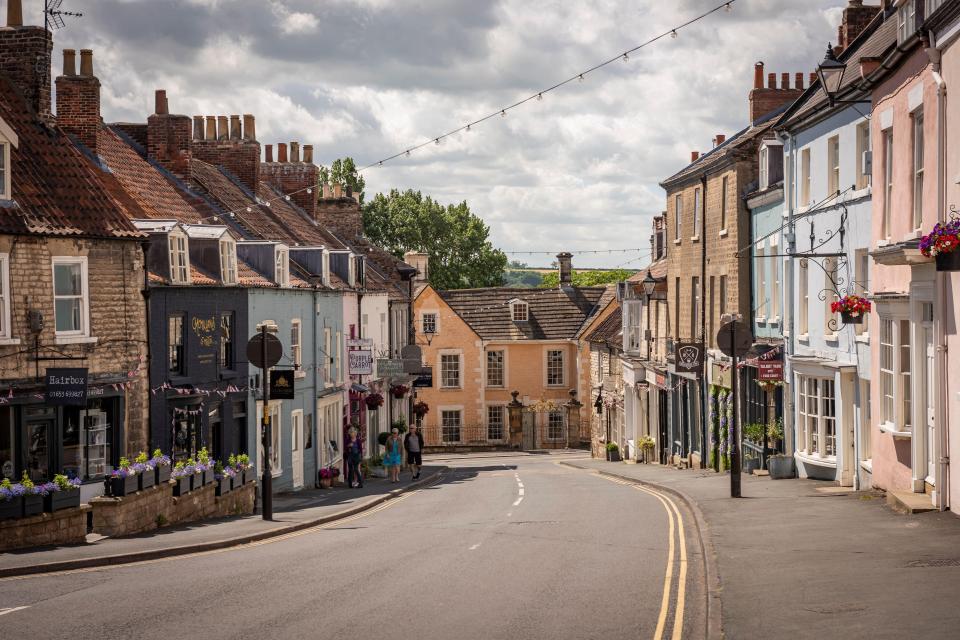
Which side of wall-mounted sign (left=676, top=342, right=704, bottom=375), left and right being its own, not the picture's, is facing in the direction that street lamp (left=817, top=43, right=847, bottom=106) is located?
front

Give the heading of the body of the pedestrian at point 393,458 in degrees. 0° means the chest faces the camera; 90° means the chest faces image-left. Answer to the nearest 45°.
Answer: approximately 0°

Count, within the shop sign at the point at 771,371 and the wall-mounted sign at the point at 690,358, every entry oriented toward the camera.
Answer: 2

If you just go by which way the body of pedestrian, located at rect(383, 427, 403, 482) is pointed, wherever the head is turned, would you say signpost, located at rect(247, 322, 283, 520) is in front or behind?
in front

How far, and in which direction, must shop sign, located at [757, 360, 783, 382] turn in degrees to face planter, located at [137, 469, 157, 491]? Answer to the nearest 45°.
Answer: approximately 45° to its right

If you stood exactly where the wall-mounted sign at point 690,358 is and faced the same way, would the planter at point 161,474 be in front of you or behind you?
in front

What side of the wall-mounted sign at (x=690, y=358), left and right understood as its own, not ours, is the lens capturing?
front

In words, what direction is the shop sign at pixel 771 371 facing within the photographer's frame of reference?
facing the viewer

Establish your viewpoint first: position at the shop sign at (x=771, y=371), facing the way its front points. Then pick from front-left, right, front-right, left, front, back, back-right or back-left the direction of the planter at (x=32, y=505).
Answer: front-right

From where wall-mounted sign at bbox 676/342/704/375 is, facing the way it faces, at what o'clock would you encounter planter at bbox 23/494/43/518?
The planter is roughly at 1 o'clock from the wall-mounted sign.
